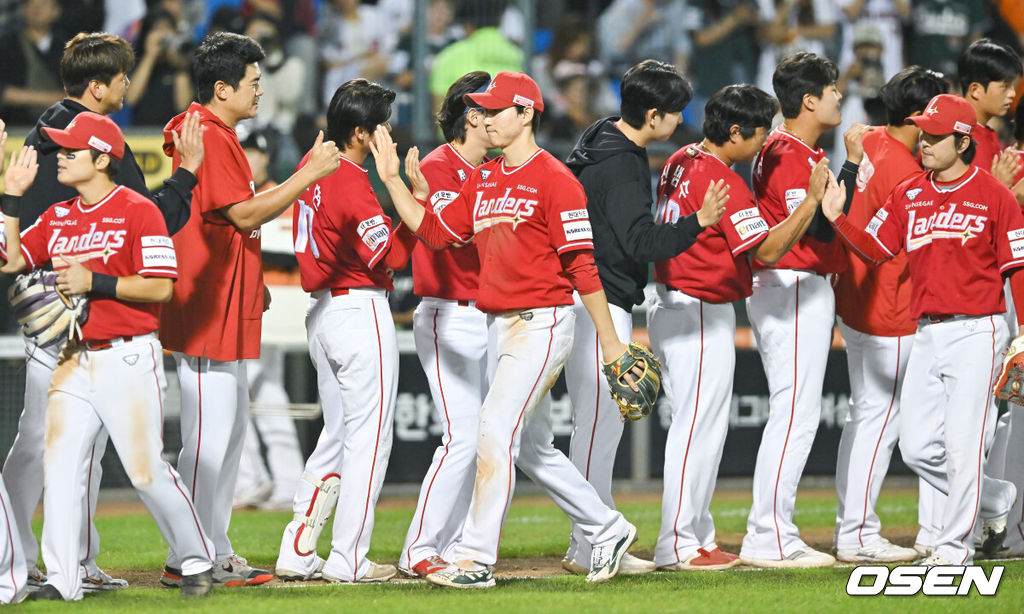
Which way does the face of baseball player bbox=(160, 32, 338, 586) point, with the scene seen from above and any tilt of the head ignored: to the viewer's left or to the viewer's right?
to the viewer's right

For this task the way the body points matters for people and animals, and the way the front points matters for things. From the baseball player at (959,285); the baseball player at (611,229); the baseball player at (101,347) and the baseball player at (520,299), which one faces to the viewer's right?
the baseball player at (611,229)

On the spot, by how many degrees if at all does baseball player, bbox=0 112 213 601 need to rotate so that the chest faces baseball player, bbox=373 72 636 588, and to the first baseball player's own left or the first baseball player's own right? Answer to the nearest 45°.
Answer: approximately 135° to the first baseball player's own left

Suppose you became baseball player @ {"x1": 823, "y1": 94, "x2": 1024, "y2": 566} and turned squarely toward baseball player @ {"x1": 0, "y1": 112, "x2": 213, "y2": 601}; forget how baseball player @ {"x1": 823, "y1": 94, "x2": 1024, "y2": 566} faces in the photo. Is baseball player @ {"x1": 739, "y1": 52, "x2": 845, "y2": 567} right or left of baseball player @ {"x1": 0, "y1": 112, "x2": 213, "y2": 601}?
right

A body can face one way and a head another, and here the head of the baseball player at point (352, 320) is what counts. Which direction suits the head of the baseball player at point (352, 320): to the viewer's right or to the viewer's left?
to the viewer's right

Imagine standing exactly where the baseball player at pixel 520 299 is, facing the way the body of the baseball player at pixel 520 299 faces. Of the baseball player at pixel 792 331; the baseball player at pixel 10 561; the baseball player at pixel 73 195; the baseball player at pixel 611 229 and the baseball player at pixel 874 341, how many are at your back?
3

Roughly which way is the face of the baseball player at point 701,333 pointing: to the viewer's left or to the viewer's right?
to the viewer's right

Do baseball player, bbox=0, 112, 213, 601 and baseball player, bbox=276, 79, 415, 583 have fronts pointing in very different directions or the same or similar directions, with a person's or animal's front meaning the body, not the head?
very different directions

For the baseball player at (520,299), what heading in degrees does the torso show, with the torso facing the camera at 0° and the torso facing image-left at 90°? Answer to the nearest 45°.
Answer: approximately 45°

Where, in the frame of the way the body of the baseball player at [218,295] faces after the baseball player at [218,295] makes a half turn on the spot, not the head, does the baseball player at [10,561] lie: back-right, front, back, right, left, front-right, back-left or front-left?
front-left

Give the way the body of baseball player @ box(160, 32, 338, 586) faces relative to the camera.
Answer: to the viewer's right
